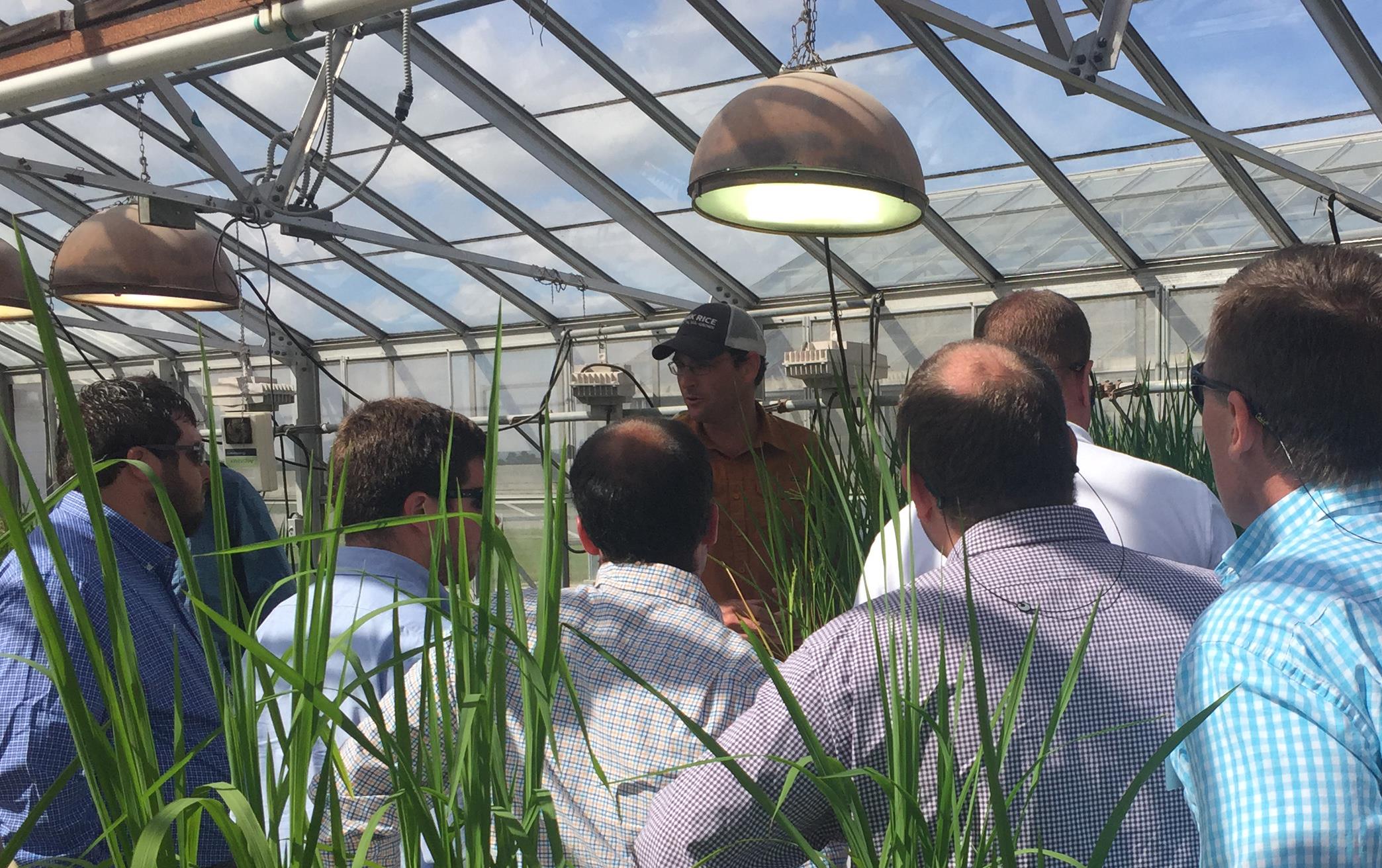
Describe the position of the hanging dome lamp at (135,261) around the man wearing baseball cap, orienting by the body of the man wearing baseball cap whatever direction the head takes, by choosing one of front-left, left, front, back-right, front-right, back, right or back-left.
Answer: front-right

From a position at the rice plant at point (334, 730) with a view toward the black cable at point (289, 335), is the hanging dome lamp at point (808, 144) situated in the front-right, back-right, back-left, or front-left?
front-right

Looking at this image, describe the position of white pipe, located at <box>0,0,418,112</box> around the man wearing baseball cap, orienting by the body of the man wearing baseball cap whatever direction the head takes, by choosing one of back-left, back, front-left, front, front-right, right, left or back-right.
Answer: front

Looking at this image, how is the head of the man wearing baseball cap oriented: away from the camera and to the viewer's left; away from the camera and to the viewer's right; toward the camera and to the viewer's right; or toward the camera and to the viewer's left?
toward the camera and to the viewer's left

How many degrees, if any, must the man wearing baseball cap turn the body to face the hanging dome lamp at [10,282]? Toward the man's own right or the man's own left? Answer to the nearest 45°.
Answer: approximately 45° to the man's own right

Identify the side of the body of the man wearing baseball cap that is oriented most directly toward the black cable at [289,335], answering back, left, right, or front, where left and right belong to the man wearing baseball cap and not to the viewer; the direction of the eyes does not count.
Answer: right

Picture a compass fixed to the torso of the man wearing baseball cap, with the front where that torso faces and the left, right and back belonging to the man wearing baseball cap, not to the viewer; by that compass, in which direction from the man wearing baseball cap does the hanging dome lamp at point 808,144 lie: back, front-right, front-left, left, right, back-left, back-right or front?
front-left

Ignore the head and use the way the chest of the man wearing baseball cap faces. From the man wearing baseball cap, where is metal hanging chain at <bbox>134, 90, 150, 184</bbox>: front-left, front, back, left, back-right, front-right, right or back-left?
right

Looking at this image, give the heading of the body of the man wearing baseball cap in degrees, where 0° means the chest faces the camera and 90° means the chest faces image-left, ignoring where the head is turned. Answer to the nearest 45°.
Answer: approximately 45°

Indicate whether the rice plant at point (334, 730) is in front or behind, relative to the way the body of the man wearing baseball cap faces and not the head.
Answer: in front
